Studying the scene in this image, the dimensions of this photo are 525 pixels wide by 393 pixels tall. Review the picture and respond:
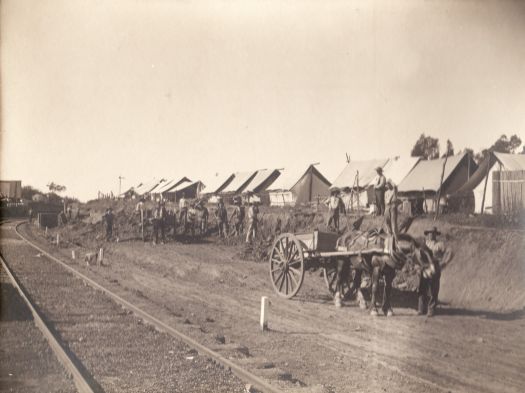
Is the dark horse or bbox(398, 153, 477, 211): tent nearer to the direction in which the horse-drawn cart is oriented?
the dark horse

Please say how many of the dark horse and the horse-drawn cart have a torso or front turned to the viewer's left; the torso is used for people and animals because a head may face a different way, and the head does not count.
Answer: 0

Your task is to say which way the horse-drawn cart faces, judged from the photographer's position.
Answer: facing the viewer and to the right of the viewer

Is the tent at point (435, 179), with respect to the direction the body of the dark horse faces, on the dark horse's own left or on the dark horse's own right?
on the dark horse's own left

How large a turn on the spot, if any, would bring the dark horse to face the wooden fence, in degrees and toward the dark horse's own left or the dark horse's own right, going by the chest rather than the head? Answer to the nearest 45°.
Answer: approximately 90° to the dark horse's own left

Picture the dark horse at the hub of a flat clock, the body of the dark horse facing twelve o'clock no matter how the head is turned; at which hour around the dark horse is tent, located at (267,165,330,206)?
The tent is roughly at 7 o'clock from the dark horse.

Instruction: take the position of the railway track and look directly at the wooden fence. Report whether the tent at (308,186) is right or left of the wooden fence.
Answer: left

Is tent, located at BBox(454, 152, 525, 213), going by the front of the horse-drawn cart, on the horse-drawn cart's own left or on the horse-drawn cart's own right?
on the horse-drawn cart's own left

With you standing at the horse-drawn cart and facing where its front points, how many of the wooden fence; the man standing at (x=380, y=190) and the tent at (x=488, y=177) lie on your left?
3

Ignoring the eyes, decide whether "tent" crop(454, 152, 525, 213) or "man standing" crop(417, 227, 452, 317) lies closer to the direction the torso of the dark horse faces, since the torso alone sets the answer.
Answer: the man standing

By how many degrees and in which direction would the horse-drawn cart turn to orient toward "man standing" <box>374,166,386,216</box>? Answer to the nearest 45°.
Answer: approximately 90° to its left

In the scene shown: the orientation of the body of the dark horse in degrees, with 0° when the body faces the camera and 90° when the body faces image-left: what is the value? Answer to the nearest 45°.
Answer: approximately 315°
